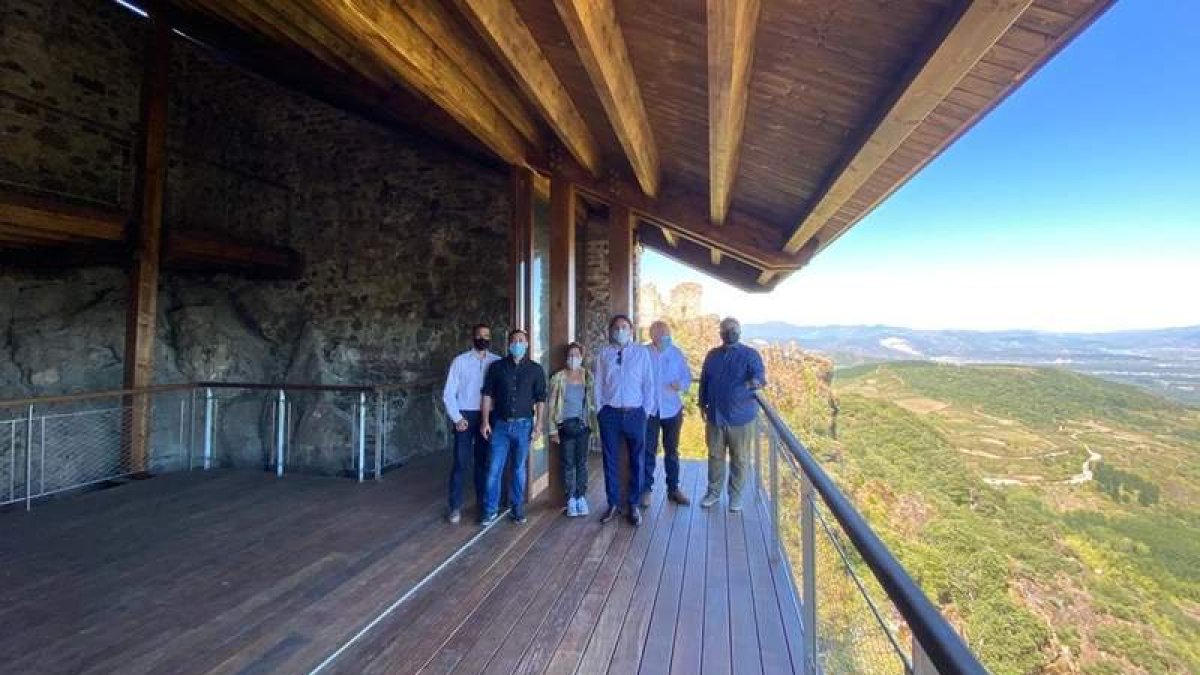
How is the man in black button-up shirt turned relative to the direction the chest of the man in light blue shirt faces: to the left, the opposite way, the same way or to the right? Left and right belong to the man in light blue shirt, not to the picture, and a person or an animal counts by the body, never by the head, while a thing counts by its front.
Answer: the same way

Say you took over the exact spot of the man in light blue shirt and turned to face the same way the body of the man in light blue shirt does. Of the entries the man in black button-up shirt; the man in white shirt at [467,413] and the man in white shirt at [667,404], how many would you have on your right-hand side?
2

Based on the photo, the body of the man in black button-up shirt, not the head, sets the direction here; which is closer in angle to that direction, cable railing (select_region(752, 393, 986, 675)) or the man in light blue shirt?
the cable railing

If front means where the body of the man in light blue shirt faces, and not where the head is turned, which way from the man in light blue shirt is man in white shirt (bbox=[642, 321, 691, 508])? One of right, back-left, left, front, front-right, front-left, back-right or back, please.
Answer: back-left

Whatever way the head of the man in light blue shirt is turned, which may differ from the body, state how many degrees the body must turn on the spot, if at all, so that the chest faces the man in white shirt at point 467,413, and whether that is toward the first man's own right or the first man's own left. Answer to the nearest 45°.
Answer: approximately 90° to the first man's own right

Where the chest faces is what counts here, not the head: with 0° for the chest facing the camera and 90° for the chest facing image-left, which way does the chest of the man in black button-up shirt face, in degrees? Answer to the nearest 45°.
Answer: approximately 0°

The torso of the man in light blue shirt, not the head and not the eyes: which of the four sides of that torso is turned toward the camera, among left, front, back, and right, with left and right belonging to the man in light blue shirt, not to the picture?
front

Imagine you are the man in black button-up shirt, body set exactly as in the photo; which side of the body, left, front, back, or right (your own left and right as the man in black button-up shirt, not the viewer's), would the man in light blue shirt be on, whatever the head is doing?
left

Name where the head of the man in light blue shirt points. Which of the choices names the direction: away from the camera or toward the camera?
toward the camera

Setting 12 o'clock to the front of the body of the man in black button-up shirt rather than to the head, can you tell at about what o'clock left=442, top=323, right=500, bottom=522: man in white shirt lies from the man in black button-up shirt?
The man in white shirt is roughly at 4 o'clock from the man in black button-up shirt.

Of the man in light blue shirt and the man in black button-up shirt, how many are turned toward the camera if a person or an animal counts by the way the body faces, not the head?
2

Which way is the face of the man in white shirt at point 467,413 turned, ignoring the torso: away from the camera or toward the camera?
toward the camera

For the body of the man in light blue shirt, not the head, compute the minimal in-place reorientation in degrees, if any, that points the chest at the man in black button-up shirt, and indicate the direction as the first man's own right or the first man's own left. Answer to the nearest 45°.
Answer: approximately 90° to the first man's own right

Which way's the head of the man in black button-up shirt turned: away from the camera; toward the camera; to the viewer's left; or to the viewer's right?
toward the camera
